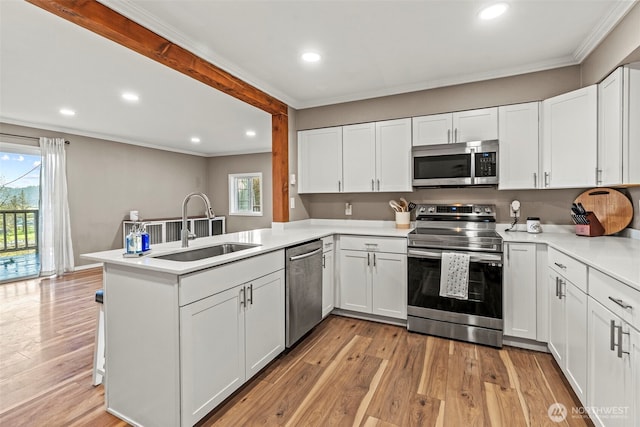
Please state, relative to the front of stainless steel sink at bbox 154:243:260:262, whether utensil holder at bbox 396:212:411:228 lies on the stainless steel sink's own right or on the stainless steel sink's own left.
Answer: on the stainless steel sink's own left

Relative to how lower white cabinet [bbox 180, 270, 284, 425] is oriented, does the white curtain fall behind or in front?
behind

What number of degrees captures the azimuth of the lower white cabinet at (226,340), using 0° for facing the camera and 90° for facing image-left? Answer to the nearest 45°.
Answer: approximately 315°

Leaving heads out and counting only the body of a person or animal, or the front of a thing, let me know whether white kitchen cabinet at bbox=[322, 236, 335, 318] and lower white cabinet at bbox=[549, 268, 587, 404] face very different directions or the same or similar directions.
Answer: very different directions

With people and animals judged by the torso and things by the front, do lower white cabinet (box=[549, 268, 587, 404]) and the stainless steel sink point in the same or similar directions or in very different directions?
very different directions

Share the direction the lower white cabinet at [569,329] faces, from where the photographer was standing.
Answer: facing to the left of the viewer

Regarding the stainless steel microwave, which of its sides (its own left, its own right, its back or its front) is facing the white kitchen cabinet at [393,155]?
right

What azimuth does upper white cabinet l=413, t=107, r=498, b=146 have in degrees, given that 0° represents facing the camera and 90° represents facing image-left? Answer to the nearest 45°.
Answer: approximately 0°

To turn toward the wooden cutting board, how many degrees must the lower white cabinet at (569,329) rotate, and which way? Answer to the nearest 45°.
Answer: approximately 90° to its right
